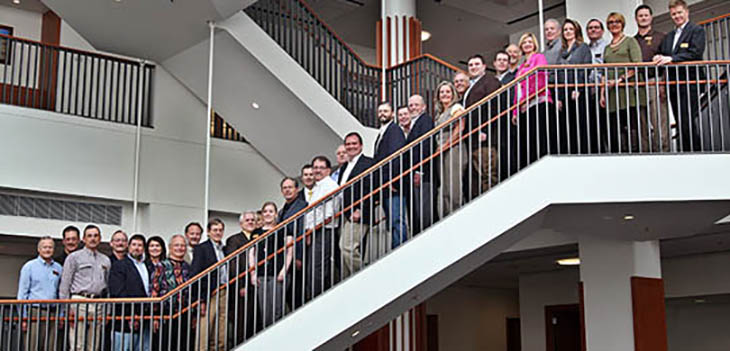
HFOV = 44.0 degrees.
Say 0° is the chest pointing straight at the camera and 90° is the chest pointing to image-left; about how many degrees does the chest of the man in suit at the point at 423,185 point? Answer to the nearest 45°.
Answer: approximately 45°

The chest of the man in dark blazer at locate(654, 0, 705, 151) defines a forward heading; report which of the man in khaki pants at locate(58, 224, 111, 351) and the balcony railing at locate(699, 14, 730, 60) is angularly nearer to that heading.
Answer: the man in khaki pants

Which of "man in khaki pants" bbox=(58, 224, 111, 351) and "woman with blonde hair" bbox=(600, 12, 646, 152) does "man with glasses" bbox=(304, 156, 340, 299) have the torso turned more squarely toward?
the man in khaki pants

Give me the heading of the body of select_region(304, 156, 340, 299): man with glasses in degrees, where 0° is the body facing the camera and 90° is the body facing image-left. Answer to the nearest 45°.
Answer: approximately 45°

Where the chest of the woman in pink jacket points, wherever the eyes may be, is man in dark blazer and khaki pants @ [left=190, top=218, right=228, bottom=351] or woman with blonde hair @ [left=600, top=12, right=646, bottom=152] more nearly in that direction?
the man in dark blazer and khaki pants

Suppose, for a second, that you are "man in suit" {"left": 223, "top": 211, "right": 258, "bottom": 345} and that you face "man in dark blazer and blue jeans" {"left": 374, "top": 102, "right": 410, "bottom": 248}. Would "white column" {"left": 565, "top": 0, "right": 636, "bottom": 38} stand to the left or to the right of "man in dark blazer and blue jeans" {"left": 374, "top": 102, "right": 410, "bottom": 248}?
left

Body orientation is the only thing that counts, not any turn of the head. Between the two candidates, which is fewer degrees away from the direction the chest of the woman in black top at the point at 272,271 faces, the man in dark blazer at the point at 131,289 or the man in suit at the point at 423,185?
the man in dark blazer
